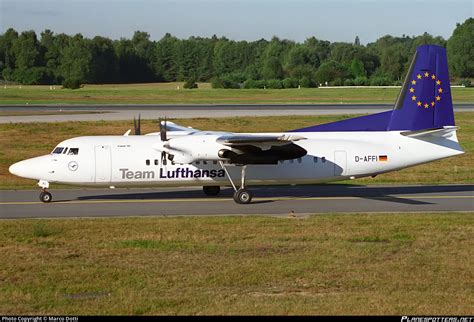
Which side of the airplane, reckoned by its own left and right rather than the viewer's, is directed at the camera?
left
